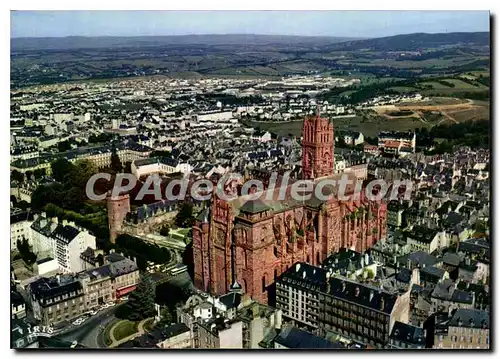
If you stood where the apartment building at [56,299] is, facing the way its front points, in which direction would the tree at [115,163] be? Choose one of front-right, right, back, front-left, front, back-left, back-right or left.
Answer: back-left

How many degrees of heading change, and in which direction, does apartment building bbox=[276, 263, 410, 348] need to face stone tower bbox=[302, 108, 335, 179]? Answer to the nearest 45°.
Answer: approximately 135° to its right

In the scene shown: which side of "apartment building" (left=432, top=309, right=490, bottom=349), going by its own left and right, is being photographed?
front

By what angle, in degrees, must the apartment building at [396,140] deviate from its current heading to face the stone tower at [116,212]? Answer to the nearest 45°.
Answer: approximately 45° to its right

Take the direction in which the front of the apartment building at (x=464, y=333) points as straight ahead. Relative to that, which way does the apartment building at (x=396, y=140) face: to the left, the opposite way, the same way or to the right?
the same way

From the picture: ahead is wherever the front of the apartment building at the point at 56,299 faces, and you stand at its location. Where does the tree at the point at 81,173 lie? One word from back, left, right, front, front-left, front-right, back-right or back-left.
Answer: back-left

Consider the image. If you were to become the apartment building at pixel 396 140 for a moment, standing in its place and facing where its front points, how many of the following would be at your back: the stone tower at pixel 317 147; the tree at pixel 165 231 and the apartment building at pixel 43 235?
0

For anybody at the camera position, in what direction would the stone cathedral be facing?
facing the viewer and to the left of the viewer

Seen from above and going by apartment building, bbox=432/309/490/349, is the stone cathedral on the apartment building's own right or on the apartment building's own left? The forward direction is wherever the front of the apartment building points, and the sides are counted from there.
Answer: on the apartment building's own right

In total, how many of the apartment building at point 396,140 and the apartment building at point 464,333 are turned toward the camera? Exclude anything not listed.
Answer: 2

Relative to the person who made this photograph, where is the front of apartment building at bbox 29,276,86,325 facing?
facing the viewer and to the right of the viewer

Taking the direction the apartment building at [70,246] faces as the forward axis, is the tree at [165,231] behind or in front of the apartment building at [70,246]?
behind

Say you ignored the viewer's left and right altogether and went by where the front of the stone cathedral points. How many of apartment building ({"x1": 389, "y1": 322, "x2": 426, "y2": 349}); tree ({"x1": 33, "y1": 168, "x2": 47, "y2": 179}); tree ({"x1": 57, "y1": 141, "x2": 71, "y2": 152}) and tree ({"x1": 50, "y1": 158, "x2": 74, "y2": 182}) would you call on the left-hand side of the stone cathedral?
1

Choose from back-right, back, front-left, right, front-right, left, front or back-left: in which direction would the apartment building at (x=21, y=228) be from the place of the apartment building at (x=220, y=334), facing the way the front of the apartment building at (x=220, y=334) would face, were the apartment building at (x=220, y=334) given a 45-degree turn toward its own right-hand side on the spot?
front-right
